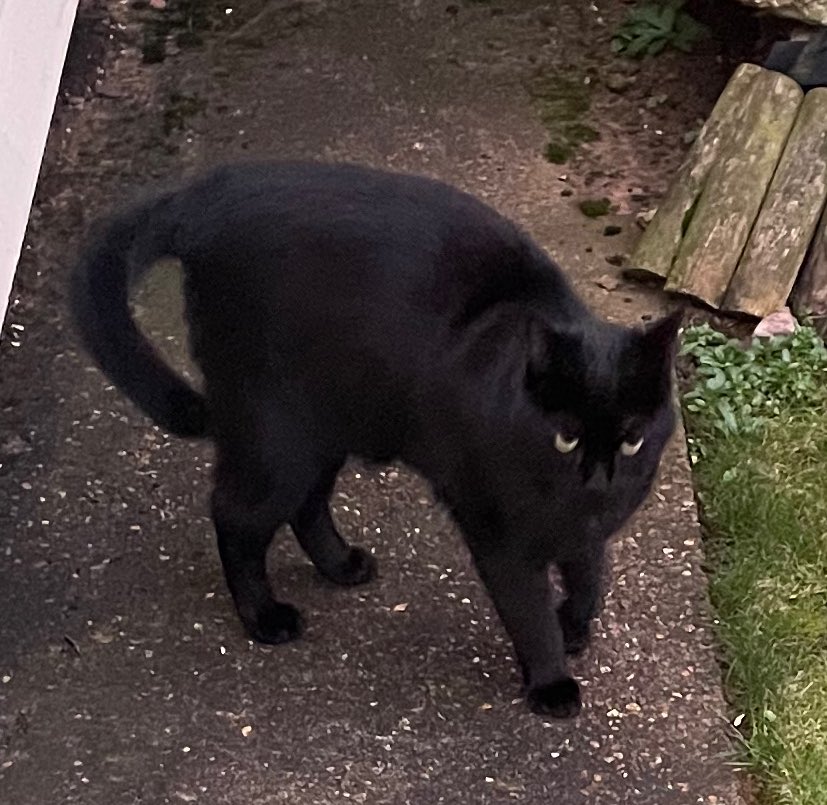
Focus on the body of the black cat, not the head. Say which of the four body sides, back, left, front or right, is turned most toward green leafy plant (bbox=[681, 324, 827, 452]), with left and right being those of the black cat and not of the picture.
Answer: left

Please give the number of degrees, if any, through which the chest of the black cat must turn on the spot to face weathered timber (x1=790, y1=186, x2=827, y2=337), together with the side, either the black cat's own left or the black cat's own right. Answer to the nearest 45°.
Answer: approximately 90° to the black cat's own left

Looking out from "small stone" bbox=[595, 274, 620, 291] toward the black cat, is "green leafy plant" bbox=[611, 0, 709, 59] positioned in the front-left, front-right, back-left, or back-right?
back-right

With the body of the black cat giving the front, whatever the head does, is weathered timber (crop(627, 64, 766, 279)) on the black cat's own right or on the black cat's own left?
on the black cat's own left

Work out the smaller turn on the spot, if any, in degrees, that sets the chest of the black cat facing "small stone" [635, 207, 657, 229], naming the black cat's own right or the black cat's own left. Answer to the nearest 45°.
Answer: approximately 135° to the black cat's own left

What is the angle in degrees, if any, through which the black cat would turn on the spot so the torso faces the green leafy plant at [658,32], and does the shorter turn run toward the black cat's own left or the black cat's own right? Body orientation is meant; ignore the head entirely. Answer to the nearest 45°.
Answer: approximately 135° to the black cat's own left

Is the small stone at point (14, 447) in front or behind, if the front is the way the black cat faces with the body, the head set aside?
behind

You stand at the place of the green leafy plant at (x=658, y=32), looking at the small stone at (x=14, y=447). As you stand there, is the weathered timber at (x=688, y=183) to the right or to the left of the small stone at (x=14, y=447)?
left

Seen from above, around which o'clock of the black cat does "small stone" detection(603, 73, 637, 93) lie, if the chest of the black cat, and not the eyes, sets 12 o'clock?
The small stone is roughly at 8 o'clock from the black cat.

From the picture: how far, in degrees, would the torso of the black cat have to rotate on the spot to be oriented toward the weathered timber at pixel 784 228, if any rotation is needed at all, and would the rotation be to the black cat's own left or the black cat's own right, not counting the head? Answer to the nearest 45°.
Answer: approximately 90° to the black cat's own left

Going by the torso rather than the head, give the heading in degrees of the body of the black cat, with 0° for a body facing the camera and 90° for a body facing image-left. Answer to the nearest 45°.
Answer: approximately 315°
